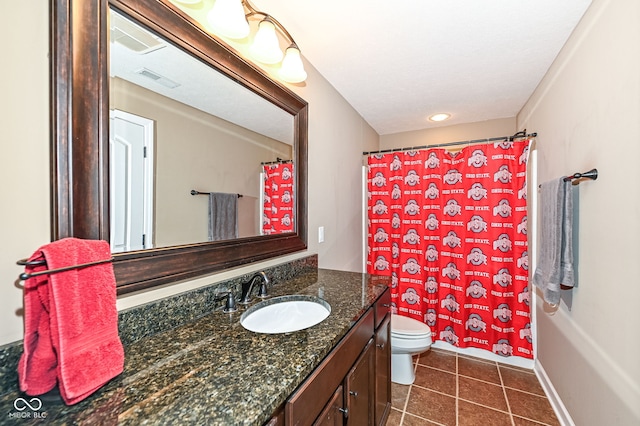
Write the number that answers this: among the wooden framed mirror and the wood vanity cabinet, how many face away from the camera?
0

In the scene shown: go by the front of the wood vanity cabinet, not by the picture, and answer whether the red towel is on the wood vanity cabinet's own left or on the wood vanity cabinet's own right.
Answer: on the wood vanity cabinet's own right

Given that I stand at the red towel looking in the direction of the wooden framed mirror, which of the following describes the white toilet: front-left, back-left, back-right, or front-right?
front-right

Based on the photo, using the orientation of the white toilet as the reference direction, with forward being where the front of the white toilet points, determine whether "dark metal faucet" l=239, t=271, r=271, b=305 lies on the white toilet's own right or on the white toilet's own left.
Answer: on the white toilet's own right

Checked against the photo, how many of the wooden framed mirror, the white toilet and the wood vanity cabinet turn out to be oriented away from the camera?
0

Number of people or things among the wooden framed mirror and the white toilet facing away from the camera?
0

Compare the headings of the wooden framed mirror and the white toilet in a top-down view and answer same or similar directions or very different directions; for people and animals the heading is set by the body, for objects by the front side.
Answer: same or similar directions

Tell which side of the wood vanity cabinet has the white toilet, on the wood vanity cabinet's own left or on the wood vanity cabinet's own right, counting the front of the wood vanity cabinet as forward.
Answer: on the wood vanity cabinet's own left

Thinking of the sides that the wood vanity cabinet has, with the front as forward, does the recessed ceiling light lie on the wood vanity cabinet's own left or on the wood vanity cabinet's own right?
on the wood vanity cabinet's own left

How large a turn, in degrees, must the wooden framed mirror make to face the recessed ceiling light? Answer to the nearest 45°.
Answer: approximately 45° to its left

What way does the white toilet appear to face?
to the viewer's right

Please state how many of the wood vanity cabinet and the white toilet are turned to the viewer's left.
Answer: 0

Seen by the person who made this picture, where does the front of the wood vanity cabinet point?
facing the viewer and to the right of the viewer

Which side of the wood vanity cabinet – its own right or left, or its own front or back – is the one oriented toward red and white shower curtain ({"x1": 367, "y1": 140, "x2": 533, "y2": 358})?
left

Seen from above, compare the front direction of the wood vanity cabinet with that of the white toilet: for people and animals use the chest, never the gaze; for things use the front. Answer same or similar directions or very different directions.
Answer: same or similar directions
